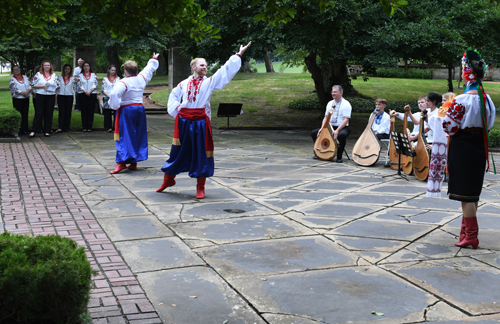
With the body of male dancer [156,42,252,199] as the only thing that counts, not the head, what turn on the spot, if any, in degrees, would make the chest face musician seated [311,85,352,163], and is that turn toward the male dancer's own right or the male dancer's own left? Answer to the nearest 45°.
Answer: approximately 135° to the male dancer's own left

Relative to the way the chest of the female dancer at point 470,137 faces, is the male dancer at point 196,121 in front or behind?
in front

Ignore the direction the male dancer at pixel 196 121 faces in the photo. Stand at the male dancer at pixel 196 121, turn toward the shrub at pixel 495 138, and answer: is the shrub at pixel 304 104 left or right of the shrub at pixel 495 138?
left

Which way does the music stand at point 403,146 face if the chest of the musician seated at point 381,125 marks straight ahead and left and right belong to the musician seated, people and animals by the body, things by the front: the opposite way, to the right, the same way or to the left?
the opposite way

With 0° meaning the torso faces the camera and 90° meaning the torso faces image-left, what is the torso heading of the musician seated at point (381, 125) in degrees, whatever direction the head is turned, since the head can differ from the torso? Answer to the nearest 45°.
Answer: approximately 45°

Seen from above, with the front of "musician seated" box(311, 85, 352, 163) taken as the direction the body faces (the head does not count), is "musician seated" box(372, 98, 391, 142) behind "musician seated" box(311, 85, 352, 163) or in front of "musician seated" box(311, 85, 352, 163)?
behind

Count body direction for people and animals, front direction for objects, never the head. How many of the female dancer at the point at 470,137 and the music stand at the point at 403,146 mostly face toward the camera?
0
